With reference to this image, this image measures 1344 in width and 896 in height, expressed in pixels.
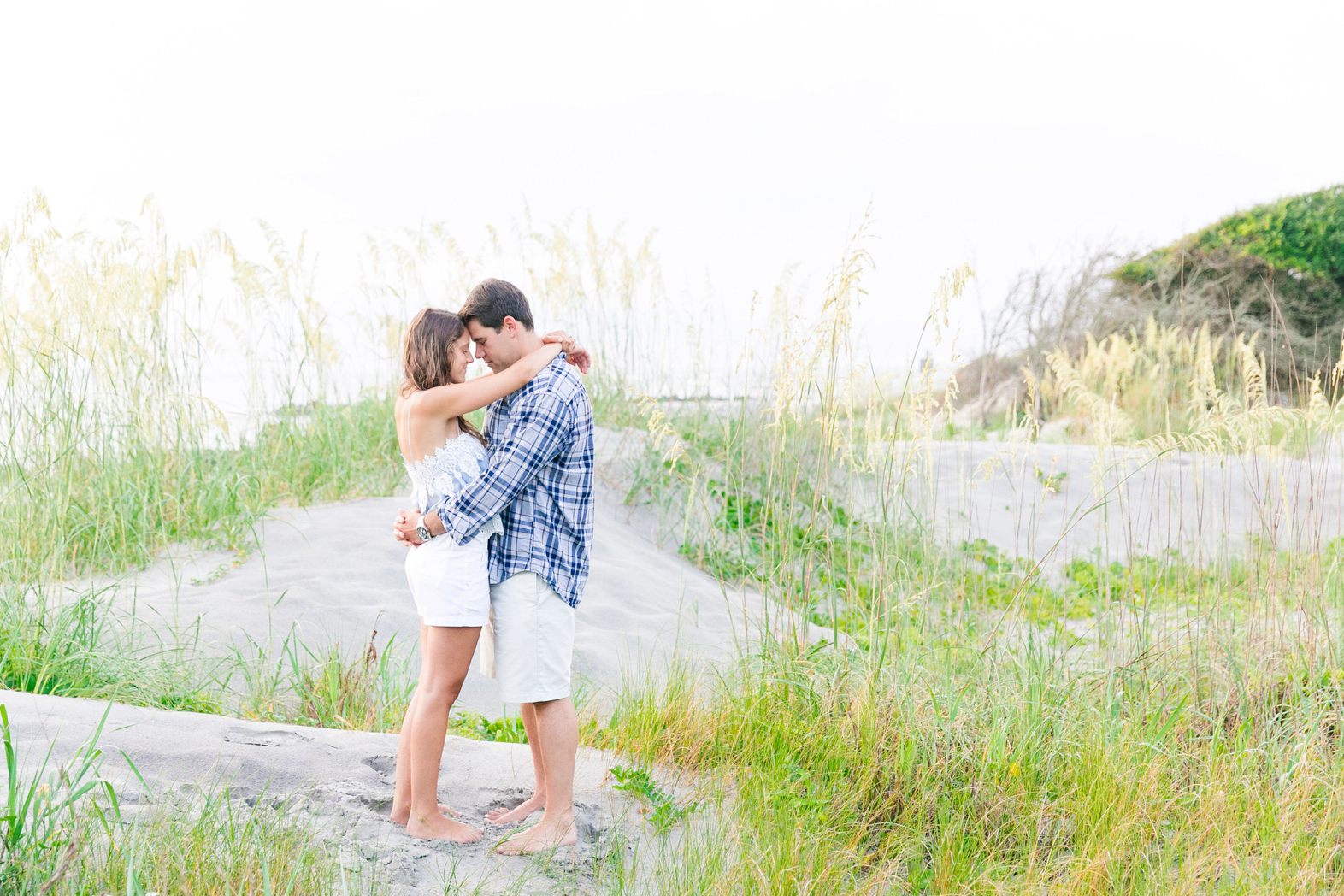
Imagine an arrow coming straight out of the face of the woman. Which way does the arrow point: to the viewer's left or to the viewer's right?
to the viewer's right

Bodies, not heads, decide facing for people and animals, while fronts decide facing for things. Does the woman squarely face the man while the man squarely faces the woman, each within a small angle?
yes

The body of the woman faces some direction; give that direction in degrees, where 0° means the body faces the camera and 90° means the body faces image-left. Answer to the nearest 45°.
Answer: approximately 270°

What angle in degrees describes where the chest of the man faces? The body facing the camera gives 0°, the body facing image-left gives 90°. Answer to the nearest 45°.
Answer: approximately 90°

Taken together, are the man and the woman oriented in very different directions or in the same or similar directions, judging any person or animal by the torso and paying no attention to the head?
very different directions

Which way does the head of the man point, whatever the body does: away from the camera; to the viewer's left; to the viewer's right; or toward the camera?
to the viewer's left
